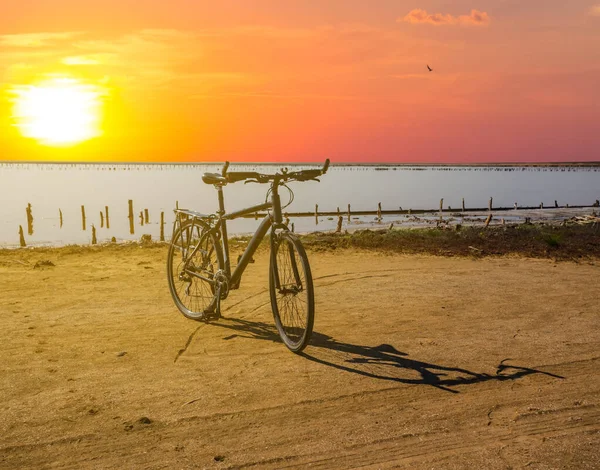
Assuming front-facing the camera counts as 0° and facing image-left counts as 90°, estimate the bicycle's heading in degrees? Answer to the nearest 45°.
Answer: approximately 315°

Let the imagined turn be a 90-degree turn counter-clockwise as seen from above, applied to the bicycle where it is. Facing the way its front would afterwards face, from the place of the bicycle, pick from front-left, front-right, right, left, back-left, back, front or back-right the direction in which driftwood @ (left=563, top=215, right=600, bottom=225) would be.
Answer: front
